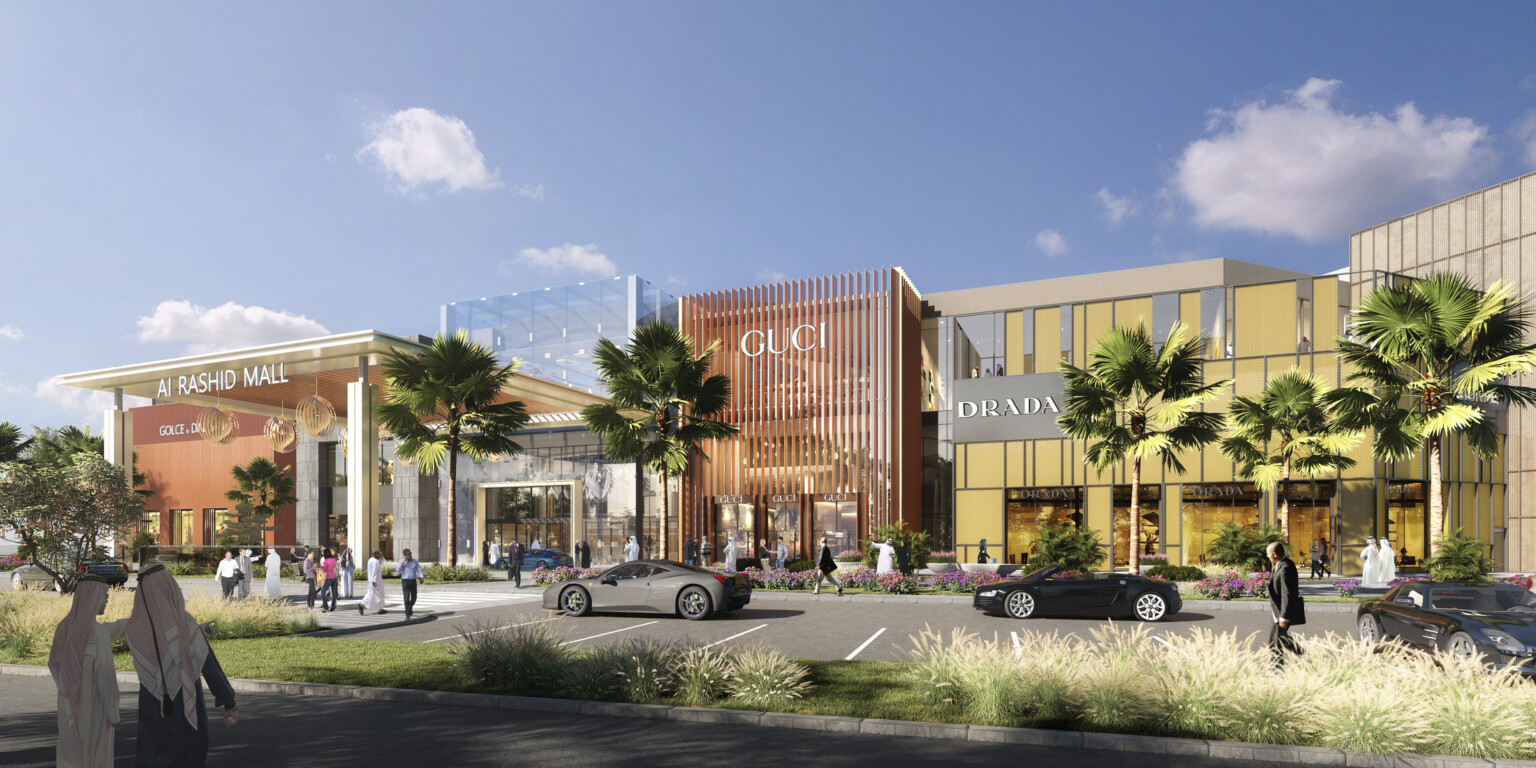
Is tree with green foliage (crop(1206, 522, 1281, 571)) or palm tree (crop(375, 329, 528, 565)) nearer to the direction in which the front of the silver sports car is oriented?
the palm tree

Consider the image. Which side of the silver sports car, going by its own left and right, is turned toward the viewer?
left

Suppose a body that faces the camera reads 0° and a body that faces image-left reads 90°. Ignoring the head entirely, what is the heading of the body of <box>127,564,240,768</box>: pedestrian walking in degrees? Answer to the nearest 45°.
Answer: approximately 180°

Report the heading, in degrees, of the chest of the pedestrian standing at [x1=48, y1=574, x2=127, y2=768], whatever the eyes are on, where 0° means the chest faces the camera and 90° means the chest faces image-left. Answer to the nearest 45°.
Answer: approximately 225°
